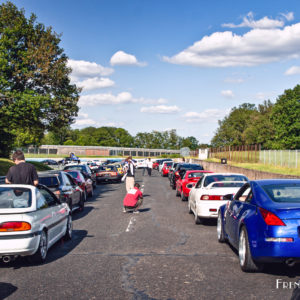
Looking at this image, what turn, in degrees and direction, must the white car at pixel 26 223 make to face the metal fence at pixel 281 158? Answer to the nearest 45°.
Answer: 0° — it already faces it

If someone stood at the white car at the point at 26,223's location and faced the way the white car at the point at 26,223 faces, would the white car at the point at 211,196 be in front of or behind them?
in front

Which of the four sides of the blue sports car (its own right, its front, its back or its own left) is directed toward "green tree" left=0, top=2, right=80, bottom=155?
front

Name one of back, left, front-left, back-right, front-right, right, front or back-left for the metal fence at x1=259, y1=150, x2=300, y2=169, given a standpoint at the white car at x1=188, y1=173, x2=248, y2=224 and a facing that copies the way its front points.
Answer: front

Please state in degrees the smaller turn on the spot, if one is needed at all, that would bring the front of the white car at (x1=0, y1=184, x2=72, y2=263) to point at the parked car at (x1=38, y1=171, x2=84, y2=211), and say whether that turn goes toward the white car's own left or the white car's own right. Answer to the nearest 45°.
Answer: approximately 45° to the white car's own left

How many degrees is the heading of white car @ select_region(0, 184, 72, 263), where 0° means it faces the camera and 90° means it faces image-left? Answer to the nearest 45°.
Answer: approximately 225°

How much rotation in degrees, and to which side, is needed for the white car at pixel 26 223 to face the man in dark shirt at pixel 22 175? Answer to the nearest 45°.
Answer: approximately 45° to its left

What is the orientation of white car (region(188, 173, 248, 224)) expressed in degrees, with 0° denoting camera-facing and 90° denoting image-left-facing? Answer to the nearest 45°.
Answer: approximately 180°

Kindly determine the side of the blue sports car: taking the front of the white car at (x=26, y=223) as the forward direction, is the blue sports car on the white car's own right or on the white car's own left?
on the white car's own right

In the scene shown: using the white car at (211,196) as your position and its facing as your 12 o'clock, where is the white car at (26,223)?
The white car at (26,223) is roughly at 7 o'clock from the white car at (211,196).

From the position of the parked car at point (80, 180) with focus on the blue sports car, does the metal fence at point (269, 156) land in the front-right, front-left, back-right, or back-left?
back-left

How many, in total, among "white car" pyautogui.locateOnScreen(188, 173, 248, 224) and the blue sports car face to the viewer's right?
0

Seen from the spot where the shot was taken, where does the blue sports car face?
facing away from the viewer and to the left of the viewer

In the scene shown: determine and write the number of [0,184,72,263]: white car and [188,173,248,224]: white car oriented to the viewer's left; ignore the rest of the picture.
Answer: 0

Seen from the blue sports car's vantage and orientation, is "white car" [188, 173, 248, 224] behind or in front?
in front
